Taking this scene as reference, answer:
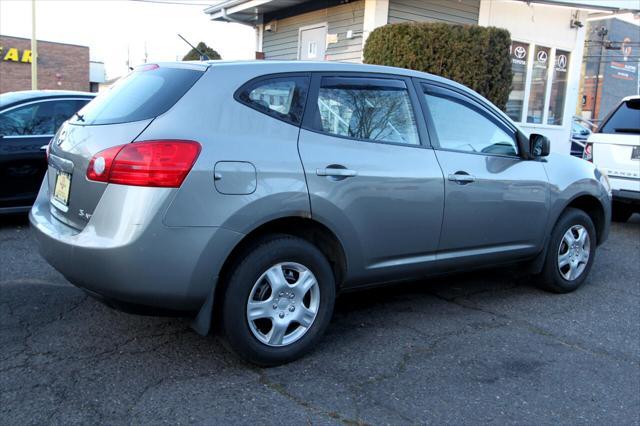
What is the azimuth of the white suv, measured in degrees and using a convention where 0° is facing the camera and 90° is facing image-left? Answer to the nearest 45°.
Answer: approximately 180°

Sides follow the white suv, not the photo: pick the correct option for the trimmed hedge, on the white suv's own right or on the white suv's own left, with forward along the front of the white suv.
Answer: on the white suv's own left

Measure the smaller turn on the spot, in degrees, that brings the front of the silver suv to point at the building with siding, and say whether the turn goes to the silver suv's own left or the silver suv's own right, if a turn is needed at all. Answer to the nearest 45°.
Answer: approximately 45° to the silver suv's own left

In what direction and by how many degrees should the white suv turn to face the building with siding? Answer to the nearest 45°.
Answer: approximately 45° to its left

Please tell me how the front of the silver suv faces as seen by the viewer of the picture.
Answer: facing away from the viewer and to the right of the viewer

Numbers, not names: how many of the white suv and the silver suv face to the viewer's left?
0

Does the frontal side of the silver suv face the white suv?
yes

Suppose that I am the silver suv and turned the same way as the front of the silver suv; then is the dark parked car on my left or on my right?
on my left

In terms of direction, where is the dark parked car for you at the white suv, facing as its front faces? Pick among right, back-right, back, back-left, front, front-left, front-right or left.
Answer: back-left
